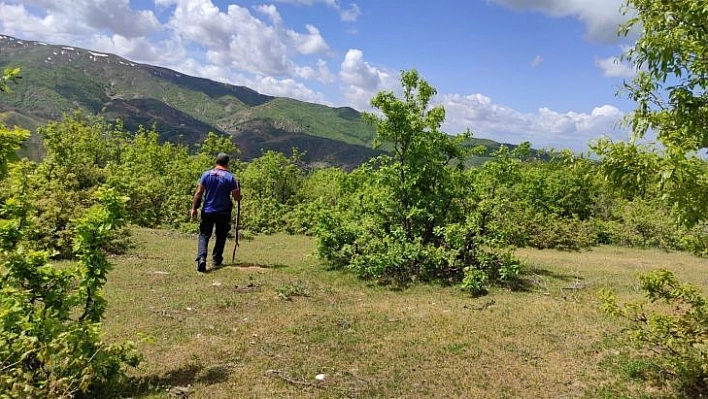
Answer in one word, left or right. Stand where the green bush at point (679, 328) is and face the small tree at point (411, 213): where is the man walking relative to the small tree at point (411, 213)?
left

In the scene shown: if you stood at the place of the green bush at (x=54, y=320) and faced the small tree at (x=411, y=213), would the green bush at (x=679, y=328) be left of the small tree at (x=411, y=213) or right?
right

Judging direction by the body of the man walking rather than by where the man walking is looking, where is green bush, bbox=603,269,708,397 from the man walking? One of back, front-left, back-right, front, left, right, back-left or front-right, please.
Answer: back-right

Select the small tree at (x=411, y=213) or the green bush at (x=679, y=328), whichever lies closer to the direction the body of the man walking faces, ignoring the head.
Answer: the small tree

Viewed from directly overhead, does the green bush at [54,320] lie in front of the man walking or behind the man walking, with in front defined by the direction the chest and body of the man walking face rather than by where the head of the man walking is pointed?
behind

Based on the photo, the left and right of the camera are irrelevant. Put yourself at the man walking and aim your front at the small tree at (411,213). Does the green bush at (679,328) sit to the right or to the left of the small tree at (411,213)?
right

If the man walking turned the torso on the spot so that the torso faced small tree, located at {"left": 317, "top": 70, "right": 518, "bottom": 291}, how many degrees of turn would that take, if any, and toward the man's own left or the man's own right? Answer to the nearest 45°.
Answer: approximately 90° to the man's own right

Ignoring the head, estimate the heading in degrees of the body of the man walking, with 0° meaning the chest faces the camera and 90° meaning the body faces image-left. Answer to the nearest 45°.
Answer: approximately 180°
